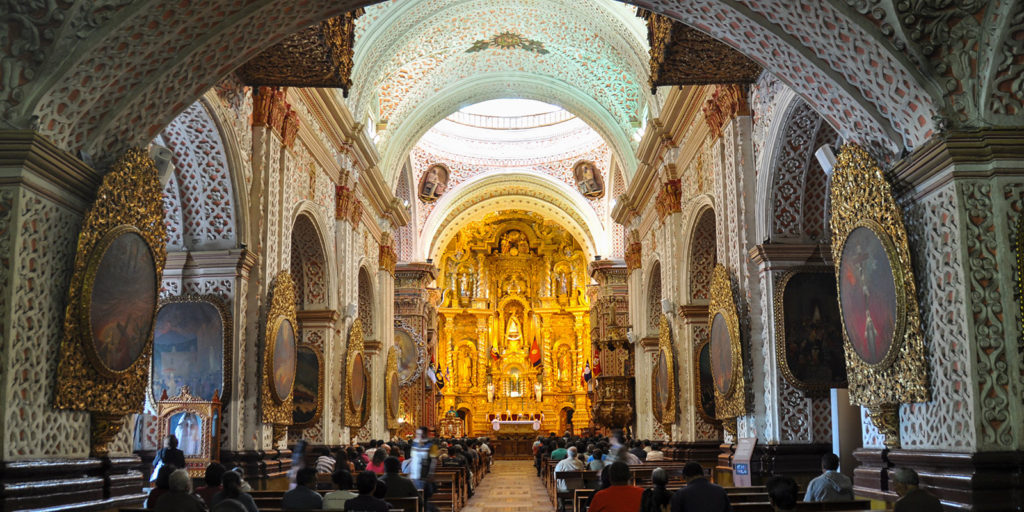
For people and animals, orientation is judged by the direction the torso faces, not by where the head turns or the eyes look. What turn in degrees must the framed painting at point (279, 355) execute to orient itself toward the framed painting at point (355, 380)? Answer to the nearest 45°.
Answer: approximately 135° to its left

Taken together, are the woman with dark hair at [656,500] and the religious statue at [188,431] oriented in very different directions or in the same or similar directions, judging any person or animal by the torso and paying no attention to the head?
very different directions

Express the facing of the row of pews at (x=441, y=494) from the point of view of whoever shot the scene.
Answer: facing away from the viewer

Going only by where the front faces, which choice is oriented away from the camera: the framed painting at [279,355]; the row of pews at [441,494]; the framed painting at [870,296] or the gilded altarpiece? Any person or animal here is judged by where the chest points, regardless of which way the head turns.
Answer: the row of pews

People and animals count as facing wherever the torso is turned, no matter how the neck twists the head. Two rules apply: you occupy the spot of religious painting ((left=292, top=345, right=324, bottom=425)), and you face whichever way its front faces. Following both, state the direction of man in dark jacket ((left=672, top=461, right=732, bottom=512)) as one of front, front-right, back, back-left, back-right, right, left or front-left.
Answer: front-right

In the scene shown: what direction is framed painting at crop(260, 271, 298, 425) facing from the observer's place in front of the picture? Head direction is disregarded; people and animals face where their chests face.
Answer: facing the viewer and to the right of the viewer

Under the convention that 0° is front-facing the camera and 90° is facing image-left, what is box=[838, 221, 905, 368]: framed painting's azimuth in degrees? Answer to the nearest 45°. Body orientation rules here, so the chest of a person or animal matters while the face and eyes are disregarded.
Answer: approximately 45°

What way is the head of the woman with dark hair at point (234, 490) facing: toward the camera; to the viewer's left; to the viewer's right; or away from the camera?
away from the camera

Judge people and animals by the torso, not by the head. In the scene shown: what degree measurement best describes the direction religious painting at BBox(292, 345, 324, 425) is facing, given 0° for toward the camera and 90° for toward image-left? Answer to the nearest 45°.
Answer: approximately 315°

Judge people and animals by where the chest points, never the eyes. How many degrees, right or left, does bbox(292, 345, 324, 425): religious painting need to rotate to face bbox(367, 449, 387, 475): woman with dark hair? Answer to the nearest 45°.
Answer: approximately 45° to its right

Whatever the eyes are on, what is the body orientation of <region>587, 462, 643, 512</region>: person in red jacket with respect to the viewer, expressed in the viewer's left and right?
facing away from the viewer
